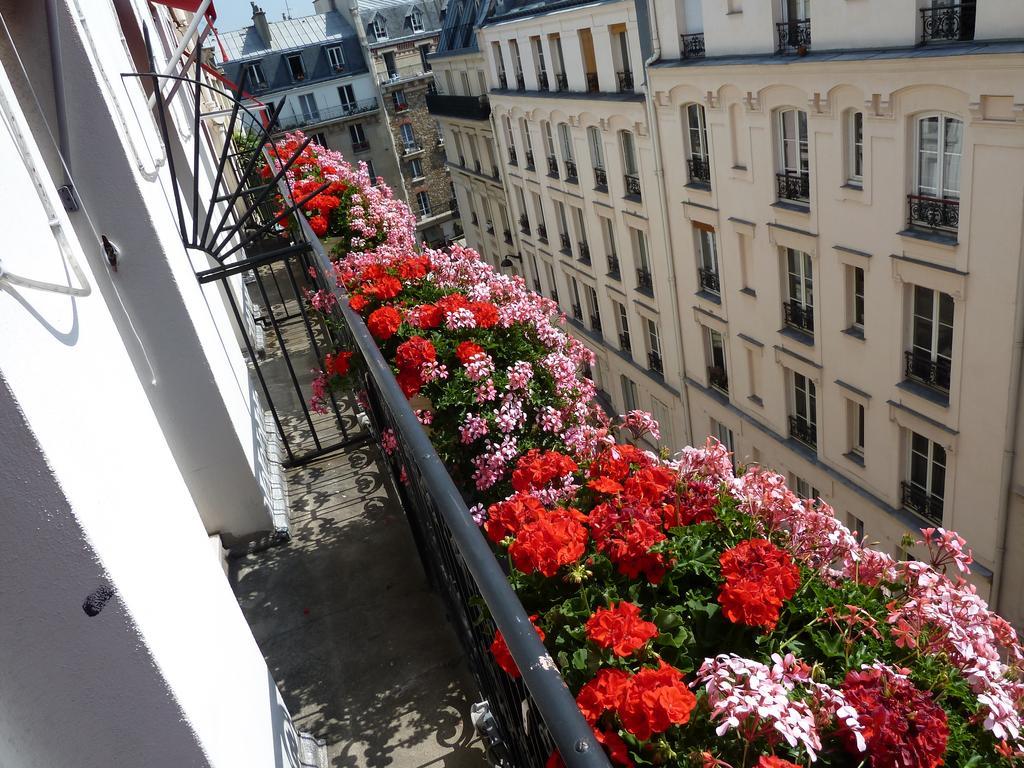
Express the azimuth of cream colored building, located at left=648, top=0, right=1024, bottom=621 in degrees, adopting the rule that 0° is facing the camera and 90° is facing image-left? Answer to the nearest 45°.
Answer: approximately 45°

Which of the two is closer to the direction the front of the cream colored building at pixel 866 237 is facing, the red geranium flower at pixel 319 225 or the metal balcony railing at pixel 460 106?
the red geranium flower

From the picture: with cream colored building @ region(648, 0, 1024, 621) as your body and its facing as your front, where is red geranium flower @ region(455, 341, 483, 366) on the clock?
The red geranium flower is roughly at 11 o'clock from the cream colored building.

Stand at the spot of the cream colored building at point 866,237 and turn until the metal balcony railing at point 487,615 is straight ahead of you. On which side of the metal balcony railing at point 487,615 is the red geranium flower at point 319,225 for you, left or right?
right

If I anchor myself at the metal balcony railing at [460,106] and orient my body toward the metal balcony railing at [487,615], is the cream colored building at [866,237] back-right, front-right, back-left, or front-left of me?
front-left

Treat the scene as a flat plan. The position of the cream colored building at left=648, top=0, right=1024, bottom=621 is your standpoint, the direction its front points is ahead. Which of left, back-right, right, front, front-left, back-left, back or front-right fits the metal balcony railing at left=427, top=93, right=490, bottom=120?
right

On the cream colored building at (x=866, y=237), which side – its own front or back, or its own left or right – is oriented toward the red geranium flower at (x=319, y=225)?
front

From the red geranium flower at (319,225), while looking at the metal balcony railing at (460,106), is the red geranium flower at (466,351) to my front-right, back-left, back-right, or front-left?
back-right

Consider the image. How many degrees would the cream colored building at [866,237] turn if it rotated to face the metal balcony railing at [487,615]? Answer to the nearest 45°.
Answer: approximately 45° to its left

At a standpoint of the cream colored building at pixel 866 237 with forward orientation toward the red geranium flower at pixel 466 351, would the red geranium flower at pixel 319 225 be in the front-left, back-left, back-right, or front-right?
front-right
